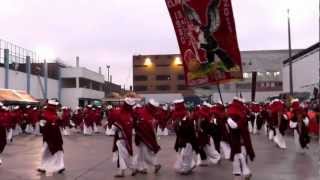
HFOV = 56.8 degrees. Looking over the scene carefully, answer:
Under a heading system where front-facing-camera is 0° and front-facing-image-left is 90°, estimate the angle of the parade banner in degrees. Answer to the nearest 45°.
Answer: approximately 0°

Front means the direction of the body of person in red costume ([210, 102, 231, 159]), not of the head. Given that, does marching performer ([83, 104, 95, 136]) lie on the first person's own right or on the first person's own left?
on the first person's own right
